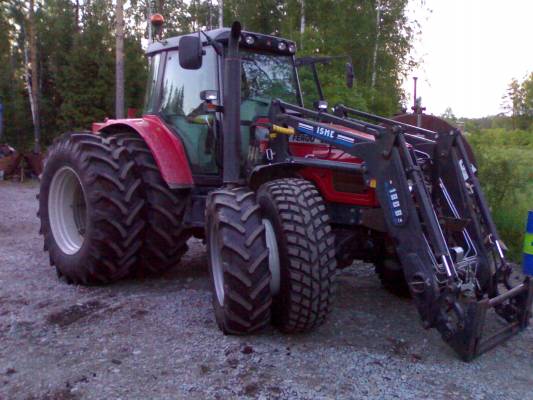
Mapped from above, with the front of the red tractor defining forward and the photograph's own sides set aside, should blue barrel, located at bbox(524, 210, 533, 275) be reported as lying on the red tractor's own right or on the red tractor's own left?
on the red tractor's own left

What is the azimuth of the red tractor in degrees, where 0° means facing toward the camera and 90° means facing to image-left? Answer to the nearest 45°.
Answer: approximately 315°
